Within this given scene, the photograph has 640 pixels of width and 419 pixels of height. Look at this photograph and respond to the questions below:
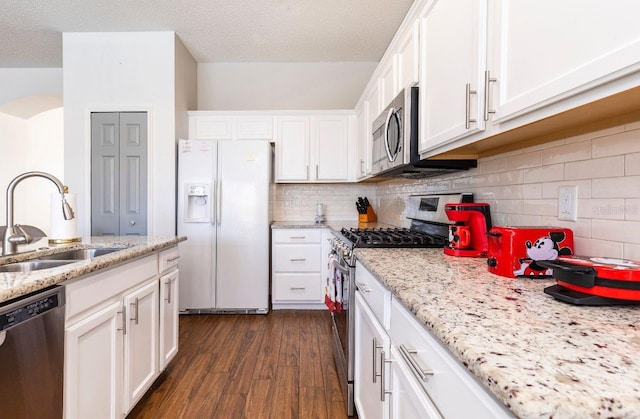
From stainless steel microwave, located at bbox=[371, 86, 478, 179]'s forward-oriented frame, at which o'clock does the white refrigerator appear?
The white refrigerator is roughly at 1 o'clock from the stainless steel microwave.

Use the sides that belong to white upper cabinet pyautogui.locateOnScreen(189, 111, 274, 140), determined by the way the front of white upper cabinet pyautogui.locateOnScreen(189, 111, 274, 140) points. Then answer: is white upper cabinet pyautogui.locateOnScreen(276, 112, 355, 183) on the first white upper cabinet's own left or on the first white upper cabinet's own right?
on the first white upper cabinet's own left

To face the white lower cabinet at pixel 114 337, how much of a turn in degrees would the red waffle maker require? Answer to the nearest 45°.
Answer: approximately 45° to its right

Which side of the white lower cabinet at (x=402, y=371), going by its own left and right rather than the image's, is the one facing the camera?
left

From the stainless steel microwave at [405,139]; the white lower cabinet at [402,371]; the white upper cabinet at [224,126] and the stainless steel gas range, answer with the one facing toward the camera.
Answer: the white upper cabinet

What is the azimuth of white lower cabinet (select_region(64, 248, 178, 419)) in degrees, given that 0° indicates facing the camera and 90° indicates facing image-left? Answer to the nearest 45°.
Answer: approximately 315°

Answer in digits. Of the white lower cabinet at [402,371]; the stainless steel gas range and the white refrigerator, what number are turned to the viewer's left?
2

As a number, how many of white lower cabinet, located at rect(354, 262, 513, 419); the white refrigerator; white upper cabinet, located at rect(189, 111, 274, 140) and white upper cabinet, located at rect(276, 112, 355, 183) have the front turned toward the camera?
3

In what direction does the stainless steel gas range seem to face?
to the viewer's left

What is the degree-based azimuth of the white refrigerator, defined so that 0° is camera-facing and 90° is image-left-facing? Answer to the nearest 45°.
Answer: approximately 0°

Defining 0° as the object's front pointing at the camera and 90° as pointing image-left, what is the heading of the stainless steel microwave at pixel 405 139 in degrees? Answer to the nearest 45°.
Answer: approximately 90°
